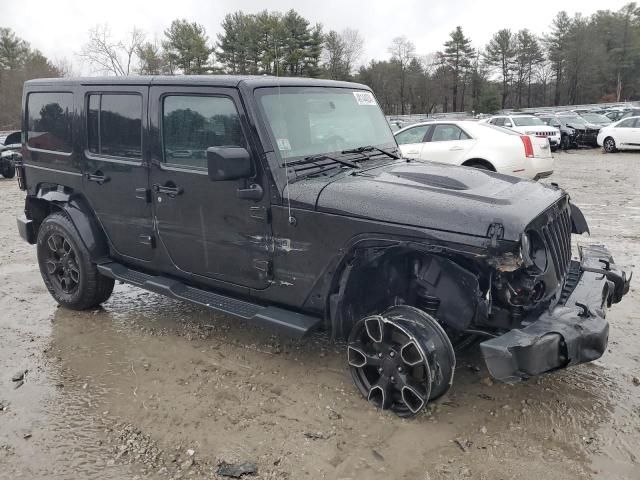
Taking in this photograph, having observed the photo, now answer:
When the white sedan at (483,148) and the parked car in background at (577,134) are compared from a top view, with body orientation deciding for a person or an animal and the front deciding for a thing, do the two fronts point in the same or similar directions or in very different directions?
very different directions

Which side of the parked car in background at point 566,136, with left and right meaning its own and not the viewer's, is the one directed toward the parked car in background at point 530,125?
right

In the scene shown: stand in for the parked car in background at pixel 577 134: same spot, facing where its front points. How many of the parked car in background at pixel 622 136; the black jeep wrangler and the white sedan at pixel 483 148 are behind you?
0

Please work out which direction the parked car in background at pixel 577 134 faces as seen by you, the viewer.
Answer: facing the viewer and to the right of the viewer

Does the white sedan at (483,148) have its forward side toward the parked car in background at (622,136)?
no

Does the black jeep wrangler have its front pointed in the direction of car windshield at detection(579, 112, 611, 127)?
no

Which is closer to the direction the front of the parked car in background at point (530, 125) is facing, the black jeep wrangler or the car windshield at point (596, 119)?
the black jeep wrangler

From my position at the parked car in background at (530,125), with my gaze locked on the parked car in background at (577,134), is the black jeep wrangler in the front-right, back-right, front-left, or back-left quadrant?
back-right

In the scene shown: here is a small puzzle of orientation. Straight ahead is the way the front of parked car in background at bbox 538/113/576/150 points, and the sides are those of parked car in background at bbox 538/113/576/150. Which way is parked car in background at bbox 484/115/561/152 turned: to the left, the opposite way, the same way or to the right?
the same way

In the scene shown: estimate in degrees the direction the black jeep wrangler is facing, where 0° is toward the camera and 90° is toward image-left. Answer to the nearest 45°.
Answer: approximately 315°

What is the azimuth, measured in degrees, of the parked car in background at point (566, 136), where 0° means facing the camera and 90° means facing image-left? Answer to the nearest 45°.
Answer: approximately 315°

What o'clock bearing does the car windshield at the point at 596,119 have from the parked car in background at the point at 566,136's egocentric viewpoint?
the car windshield at the point at 596,119 is roughly at 8 o'clock from the parked car in background at the point at 566,136.

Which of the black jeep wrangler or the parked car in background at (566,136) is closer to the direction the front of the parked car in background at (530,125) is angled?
the black jeep wrangler

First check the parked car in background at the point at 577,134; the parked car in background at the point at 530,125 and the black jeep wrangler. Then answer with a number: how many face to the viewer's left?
0

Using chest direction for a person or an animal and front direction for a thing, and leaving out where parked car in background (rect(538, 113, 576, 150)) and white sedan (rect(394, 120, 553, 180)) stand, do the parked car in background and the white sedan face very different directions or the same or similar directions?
very different directions

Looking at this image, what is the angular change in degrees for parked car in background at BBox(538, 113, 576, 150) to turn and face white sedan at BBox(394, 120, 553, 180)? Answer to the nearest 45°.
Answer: approximately 45° to its right

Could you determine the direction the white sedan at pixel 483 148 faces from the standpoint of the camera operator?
facing away from the viewer and to the left of the viewer

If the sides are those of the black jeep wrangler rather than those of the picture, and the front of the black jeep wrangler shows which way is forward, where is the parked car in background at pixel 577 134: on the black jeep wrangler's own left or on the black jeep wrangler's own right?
on the black jeep wrangler's own left

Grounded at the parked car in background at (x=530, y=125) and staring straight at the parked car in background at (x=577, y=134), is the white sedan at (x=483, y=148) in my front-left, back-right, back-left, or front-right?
back-right
